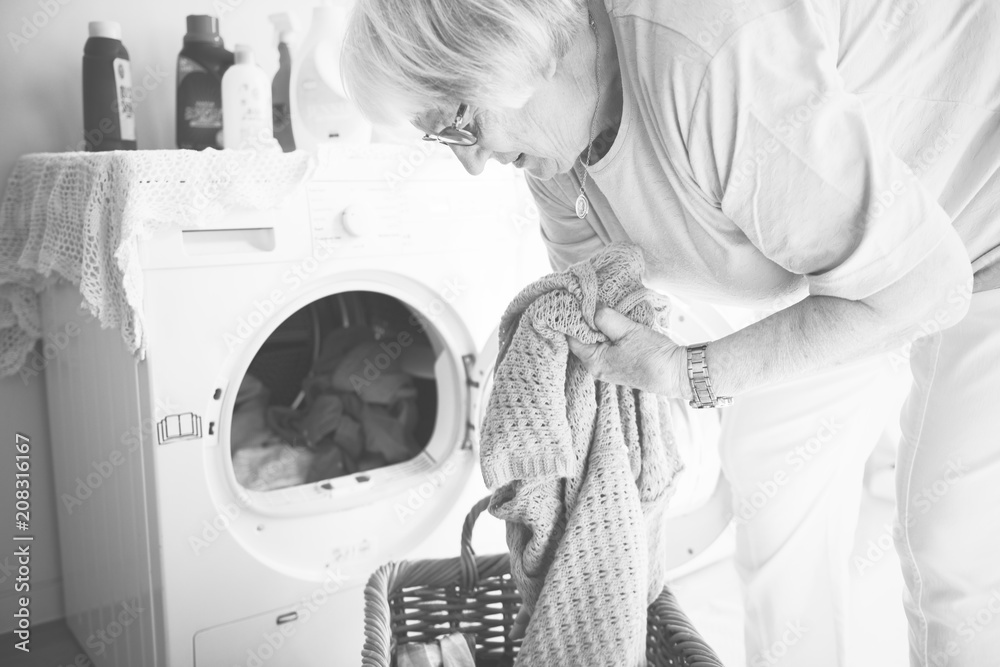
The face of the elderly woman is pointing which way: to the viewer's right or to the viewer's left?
to the viewer's left

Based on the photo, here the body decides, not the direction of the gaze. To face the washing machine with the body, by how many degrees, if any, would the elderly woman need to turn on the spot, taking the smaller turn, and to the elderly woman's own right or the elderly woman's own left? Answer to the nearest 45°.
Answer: approximately 45° to the elderly woman's own right

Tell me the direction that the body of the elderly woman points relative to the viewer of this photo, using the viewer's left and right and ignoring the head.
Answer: facing to the left of the viewer

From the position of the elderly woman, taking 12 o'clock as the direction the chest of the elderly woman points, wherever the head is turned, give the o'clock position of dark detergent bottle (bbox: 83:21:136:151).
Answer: The dark detergent bottle is roughly at 1 o'clock from the elderly woman.

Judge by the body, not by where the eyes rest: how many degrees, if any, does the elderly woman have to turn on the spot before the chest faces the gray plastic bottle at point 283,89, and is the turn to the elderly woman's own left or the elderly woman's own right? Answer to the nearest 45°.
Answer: approximately 45° to the elderly woman's own right

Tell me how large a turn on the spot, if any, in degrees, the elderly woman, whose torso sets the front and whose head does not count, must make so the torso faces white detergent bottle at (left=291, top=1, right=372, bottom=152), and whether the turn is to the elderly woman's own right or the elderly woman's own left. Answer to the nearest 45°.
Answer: approximately 45° to the elderly woman's own right
